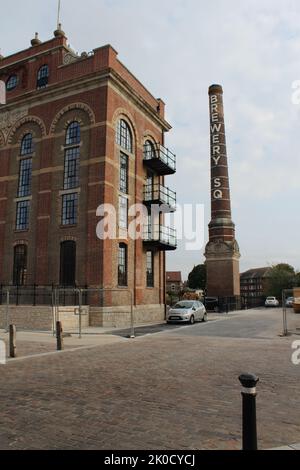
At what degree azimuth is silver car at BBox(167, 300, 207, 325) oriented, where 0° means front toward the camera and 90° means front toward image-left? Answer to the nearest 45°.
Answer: approximately 45°

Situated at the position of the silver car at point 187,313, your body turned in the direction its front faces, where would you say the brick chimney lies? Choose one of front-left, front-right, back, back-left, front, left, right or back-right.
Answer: back-right

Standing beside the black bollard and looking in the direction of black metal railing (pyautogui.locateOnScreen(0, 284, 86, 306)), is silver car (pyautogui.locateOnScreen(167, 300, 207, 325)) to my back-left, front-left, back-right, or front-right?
front-right

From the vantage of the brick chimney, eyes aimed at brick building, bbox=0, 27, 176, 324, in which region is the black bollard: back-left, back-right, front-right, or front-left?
front-left

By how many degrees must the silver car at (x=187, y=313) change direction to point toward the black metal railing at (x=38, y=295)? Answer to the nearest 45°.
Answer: approximately 45° to its right

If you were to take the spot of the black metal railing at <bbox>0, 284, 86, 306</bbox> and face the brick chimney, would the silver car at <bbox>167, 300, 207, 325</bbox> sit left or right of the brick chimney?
right
